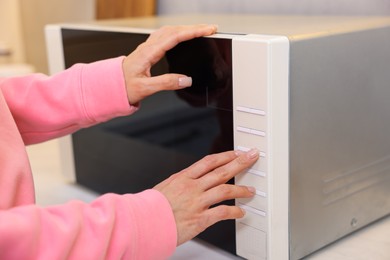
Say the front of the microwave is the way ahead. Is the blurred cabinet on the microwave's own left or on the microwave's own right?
on the microwave's own right

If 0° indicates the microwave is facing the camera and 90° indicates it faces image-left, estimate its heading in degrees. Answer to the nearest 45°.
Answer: approximately 45°
